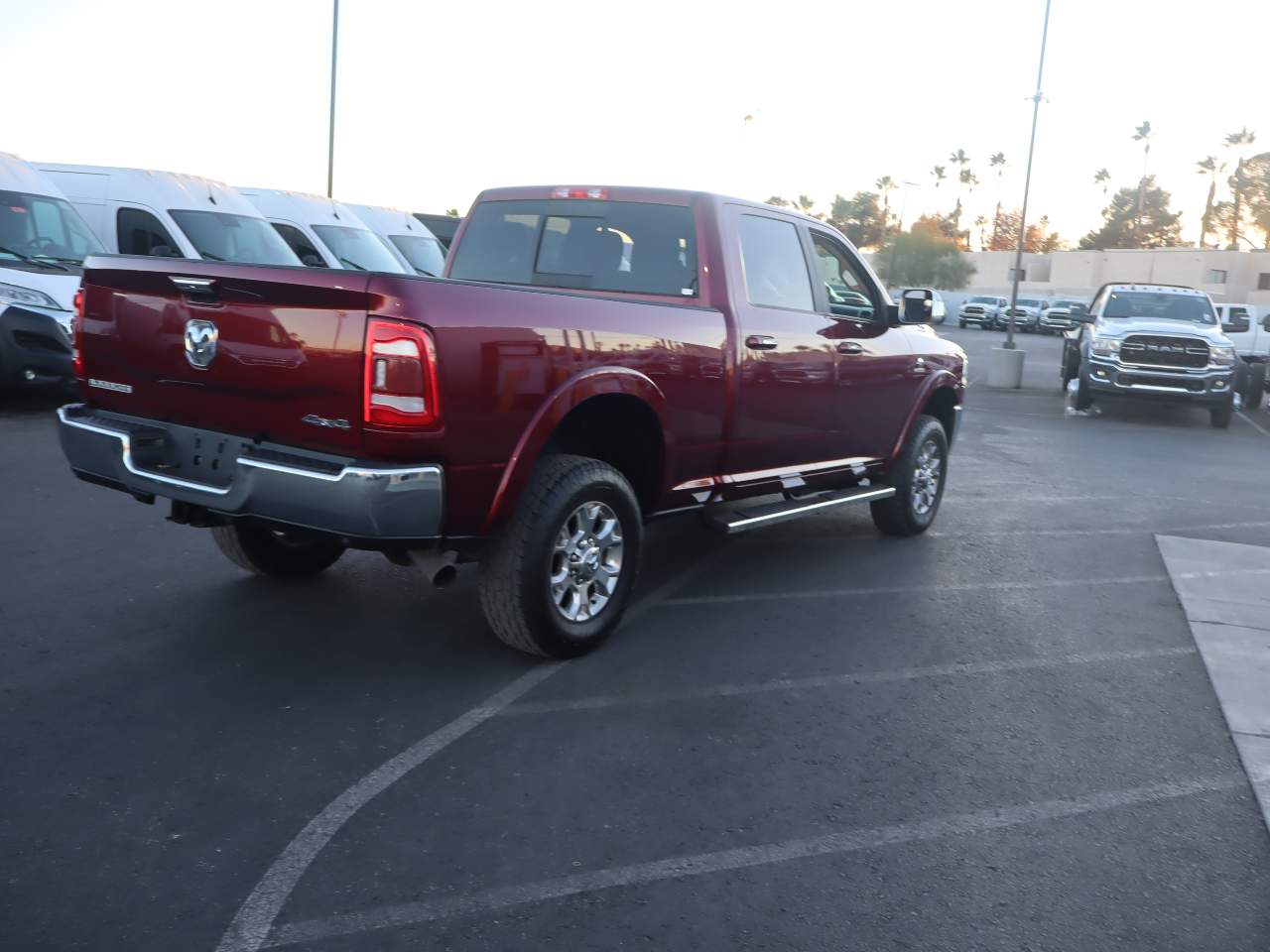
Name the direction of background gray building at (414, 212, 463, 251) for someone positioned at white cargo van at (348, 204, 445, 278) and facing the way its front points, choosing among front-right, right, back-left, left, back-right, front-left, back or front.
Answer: back-left

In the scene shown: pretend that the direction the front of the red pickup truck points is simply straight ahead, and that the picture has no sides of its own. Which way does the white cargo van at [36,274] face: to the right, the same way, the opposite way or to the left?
to the right

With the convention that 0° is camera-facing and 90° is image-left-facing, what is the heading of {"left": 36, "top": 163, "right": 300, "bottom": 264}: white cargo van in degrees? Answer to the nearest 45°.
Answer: approximately 315°

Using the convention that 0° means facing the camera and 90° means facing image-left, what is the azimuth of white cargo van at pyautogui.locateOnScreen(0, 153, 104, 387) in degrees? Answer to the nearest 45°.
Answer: approximately 315°

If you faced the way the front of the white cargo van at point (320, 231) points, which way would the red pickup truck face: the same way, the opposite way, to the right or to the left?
to the left

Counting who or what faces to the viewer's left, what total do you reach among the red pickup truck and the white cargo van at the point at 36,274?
0

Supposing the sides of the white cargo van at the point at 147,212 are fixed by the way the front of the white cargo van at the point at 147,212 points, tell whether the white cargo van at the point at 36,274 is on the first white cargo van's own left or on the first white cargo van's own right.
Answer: on the first white cargo van's own right

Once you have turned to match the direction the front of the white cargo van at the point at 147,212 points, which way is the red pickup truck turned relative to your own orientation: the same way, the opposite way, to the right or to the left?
to the left

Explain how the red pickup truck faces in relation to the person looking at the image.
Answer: facing away from the viewer and to the right of the viewer

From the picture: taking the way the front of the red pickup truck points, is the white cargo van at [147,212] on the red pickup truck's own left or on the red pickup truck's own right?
on the red pickup truck's own left

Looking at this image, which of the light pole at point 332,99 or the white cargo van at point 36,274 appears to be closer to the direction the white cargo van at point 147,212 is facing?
the white cargo van

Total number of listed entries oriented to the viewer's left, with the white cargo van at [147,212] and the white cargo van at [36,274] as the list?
0

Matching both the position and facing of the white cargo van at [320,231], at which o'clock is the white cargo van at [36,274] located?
the white cargo van at [36,274] is roughly at 2 o'clock from the white cargo van at [320,231].

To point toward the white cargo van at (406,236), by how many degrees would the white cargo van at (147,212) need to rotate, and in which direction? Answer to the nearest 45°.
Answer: approximately 90° to its left

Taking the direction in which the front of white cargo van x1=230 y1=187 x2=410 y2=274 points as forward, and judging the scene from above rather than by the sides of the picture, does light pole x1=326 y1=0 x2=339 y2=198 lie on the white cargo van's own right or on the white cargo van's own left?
on the white cargo van's own left
